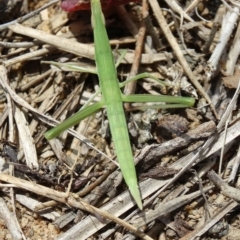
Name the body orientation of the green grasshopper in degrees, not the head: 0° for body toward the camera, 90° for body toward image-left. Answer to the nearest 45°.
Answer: approximately 180°
